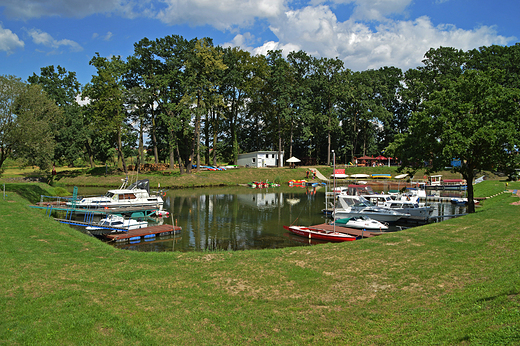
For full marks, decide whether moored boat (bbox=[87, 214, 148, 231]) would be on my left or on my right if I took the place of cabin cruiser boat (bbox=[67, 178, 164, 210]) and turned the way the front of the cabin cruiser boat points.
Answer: on my left

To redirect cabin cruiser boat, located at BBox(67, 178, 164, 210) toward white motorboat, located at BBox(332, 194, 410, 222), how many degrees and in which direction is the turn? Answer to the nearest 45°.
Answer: approximately 135° to its left

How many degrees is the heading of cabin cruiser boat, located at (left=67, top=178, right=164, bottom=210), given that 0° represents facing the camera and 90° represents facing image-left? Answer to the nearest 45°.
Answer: approximately 90°

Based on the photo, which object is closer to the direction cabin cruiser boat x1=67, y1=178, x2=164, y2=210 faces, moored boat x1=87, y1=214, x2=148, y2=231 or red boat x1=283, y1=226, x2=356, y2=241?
the moored boat

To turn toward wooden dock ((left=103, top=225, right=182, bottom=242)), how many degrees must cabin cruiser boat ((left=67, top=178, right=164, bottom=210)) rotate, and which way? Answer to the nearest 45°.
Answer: approximately 90° to its left

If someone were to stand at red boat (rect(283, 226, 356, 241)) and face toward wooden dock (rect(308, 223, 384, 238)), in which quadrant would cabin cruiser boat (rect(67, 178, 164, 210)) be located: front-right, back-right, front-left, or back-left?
back-left
